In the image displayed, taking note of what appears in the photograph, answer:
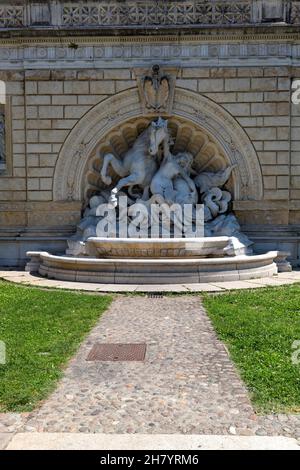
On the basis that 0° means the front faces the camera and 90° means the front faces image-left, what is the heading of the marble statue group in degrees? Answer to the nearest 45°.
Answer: approximately 0°
